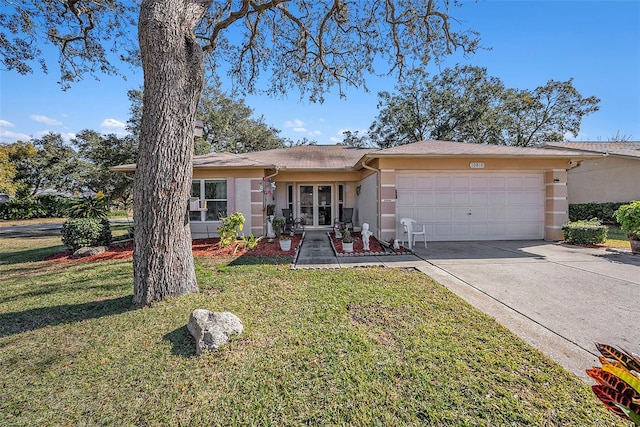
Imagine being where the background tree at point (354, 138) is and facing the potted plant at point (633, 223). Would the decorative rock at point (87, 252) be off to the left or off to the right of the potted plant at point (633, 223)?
right

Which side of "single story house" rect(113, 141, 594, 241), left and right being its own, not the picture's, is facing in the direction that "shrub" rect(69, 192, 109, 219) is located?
right

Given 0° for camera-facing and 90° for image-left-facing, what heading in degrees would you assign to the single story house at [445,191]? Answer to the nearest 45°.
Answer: approximately 0°

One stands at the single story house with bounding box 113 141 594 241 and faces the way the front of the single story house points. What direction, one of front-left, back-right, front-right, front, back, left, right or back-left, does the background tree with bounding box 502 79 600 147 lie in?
back-left

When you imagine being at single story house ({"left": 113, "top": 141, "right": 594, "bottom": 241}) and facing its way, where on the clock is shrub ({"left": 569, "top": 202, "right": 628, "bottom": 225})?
The shrub is roughly at 8 o'clock from the single story house.

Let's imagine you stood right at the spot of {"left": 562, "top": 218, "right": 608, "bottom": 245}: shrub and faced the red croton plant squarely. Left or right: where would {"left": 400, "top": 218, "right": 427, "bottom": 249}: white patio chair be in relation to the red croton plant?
right

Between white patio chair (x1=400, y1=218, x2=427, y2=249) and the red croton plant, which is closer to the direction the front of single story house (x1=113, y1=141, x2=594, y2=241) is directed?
the red croton plant

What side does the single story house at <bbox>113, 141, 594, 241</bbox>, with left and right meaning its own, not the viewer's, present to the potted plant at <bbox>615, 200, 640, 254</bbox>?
left

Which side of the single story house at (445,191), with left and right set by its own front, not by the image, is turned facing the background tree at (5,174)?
right

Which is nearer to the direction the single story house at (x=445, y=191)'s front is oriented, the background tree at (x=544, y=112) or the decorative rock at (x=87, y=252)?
the decorative rock

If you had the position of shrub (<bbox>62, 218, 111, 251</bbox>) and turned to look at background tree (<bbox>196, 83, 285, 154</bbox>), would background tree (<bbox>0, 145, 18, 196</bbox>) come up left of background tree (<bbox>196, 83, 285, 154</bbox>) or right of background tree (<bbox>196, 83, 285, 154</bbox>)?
left
